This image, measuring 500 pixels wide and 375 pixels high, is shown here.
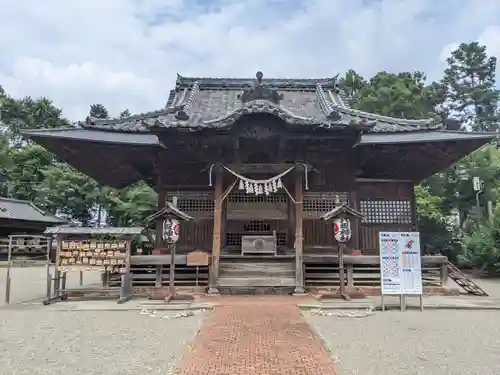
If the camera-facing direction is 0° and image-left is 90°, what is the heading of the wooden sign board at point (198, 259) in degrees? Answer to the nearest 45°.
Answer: approximately 0°

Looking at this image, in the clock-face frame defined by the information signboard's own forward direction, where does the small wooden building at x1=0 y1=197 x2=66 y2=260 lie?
The small wooden building is roughly at 4 o'clock from the information signboard.

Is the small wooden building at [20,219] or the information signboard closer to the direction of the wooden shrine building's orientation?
the information signboard

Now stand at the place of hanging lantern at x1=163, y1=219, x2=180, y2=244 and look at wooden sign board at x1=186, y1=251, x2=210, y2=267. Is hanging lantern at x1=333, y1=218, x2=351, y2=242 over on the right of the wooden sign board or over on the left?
right

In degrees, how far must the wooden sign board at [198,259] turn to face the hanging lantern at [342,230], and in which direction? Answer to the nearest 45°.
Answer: approximately 90° to its left

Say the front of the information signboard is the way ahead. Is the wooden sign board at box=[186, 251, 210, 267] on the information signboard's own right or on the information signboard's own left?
on the information signboard's own right

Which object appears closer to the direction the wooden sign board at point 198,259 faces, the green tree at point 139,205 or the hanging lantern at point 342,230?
the hanging lantern

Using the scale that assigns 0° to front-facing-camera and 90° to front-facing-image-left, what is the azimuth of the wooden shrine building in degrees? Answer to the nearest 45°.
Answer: approximately 0°

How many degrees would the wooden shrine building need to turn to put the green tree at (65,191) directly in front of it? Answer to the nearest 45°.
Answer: approximately 135° to its right
